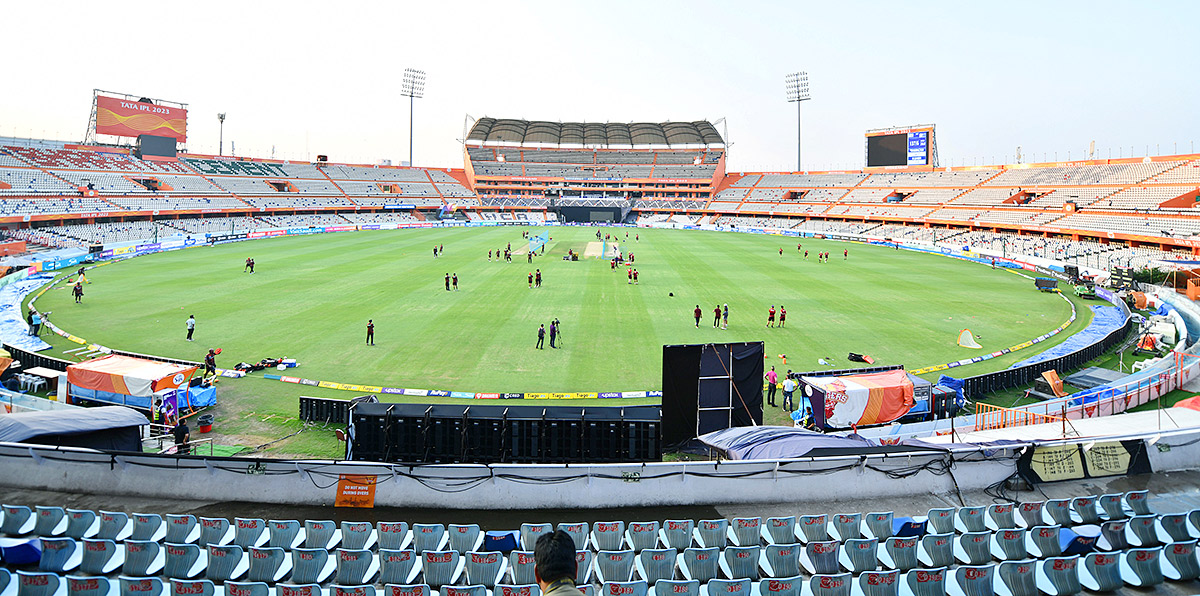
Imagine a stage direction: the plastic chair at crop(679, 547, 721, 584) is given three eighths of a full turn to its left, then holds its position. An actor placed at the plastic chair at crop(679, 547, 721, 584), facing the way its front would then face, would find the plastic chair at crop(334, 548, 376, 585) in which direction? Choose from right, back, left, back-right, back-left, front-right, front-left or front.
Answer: front-right

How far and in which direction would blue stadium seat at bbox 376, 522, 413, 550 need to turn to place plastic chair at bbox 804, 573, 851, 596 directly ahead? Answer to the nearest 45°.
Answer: approximately 135° to its right

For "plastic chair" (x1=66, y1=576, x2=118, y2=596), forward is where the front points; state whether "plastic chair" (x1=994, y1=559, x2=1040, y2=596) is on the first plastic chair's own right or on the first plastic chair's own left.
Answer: on the first plastic chair's own right

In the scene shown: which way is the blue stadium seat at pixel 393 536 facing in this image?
away from the camera

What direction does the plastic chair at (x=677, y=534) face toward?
away from the camera

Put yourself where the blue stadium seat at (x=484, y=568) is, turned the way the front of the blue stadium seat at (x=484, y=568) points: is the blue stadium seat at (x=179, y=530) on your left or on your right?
on your left

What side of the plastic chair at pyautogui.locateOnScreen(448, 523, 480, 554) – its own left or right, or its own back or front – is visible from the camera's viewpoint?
back

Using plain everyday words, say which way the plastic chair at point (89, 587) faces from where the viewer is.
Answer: facing away from the viewer and to the right of the viewer

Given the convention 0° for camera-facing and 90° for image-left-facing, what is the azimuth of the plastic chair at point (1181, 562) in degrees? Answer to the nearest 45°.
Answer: approximately 135°

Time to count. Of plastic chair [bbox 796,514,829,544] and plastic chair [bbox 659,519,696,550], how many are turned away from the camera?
2

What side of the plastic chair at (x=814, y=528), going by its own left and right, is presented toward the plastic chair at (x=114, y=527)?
left

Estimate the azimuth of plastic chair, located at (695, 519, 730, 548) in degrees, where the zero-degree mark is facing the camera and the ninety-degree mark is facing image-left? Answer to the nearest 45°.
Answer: approximately 180°

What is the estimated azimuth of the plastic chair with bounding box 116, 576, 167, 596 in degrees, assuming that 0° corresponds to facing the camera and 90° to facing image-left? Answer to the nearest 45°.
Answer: approximately 180°

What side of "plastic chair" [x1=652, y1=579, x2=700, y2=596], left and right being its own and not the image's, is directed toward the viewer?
back
